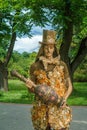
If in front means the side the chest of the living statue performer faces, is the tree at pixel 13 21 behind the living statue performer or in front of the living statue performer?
behind

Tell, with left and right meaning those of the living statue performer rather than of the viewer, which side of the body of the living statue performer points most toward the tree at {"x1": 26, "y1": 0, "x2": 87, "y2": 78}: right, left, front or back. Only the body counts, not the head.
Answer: back

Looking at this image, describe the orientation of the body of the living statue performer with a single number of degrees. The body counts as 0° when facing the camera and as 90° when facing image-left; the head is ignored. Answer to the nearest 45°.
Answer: approximately 0°
